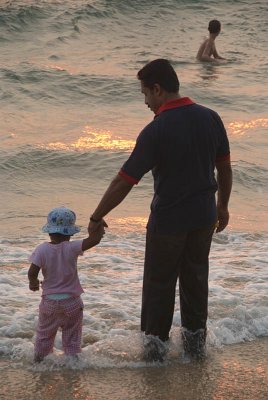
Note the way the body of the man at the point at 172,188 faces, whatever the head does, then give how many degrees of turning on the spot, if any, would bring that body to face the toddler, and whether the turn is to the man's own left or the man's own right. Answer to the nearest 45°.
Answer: approximately 45° to the man's own left

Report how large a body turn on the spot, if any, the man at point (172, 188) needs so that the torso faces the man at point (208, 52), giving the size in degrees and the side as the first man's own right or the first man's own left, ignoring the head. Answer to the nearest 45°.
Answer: approximately 45° to the first man's own right

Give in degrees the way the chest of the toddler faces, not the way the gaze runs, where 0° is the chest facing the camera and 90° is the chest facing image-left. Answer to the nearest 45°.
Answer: approximately 180°

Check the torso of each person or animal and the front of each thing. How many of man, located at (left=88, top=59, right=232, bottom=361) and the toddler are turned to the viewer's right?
0

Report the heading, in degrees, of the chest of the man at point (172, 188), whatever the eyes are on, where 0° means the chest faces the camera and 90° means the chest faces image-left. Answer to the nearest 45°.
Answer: approximately 135°

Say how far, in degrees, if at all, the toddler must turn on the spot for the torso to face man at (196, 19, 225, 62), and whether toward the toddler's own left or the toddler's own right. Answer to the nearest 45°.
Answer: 0° — they already face them

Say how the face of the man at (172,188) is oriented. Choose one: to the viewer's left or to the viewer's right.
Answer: to the viewer's left

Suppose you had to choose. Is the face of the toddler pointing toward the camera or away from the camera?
away from the camera

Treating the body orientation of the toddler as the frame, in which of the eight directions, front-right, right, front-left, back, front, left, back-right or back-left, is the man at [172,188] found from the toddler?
right
